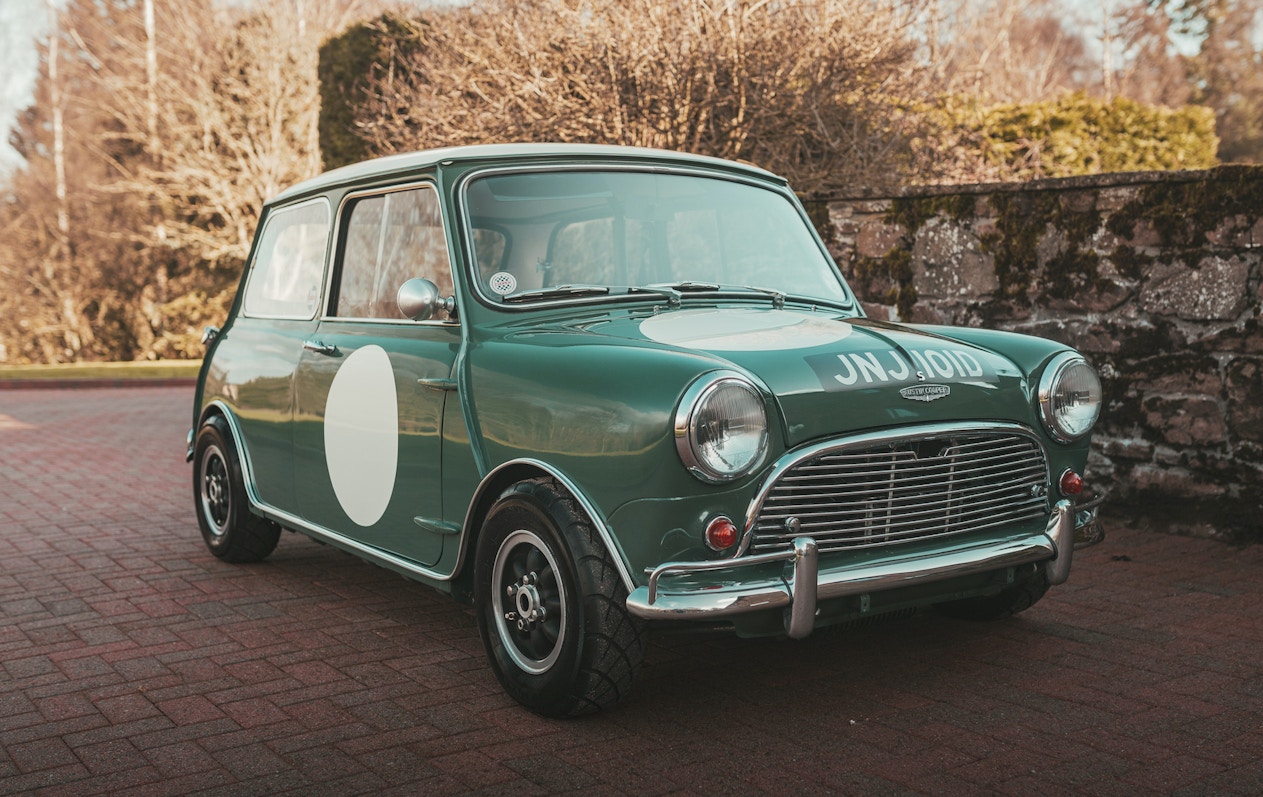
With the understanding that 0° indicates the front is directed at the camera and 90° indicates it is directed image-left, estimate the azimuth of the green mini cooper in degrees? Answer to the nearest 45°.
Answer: approximately 315°

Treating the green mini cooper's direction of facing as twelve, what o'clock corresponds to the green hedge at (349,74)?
The green hedge is roughly at 7 o'clock from the green mini cooper.

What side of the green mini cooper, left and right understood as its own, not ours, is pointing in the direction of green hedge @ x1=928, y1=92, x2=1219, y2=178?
left

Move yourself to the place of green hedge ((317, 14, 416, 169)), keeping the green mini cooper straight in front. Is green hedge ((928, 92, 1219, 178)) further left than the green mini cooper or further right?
left

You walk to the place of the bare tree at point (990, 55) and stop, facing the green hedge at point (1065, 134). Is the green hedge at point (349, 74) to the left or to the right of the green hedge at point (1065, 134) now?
right

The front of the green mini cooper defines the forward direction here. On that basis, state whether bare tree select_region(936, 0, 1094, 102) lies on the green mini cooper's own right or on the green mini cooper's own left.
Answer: on the green mini cooper's own left
